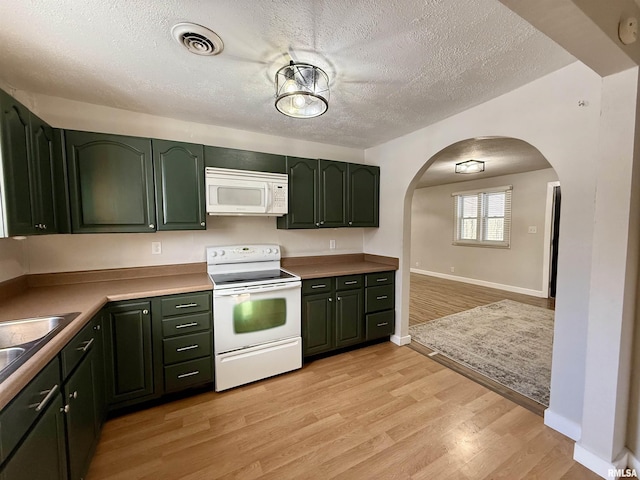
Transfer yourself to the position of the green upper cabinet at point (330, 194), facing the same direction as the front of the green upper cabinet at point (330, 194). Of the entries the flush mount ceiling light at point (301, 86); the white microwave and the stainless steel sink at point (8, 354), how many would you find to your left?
0

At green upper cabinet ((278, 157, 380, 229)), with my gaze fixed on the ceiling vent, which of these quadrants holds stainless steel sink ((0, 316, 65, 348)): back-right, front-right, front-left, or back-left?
front-right

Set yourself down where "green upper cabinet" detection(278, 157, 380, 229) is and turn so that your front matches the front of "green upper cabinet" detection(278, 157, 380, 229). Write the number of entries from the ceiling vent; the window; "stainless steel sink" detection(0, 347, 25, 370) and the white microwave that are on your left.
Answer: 1

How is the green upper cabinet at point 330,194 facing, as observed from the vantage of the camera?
facing the viewer and to the right of the viewer

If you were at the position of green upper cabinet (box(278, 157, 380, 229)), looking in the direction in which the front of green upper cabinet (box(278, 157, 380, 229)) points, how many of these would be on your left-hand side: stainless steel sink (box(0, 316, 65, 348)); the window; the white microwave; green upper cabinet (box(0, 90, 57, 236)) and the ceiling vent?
1

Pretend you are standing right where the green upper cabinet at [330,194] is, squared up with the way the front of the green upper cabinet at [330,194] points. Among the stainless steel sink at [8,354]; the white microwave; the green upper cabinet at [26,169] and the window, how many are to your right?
3

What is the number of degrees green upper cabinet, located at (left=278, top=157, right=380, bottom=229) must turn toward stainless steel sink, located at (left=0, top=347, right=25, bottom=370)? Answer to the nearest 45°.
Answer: approximately 90° to its right

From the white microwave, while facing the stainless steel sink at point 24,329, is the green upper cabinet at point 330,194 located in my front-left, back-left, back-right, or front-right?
back-left

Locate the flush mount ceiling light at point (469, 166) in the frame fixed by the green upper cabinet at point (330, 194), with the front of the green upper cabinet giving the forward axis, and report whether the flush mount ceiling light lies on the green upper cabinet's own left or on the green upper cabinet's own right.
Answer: on the green upper cabinet's own left

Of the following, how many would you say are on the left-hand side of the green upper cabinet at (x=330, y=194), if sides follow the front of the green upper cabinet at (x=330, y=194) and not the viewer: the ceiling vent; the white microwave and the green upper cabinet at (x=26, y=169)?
0

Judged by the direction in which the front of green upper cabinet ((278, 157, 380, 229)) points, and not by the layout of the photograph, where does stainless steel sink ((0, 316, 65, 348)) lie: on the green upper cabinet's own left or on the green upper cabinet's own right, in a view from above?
on the green upper cabinet's own right

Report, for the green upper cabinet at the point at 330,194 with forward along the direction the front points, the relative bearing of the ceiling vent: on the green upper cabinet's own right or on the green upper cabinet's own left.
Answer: on the green upper cabinet's own right

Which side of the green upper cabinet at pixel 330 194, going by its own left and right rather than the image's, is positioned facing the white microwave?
right

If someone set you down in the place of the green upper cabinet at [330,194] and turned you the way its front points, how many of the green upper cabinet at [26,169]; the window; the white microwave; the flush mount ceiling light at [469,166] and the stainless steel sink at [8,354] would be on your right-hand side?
3

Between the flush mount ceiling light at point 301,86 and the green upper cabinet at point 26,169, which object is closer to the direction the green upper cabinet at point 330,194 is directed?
the flush mount ceiling light

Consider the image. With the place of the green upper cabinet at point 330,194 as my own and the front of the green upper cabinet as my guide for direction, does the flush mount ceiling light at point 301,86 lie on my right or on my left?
on my right
